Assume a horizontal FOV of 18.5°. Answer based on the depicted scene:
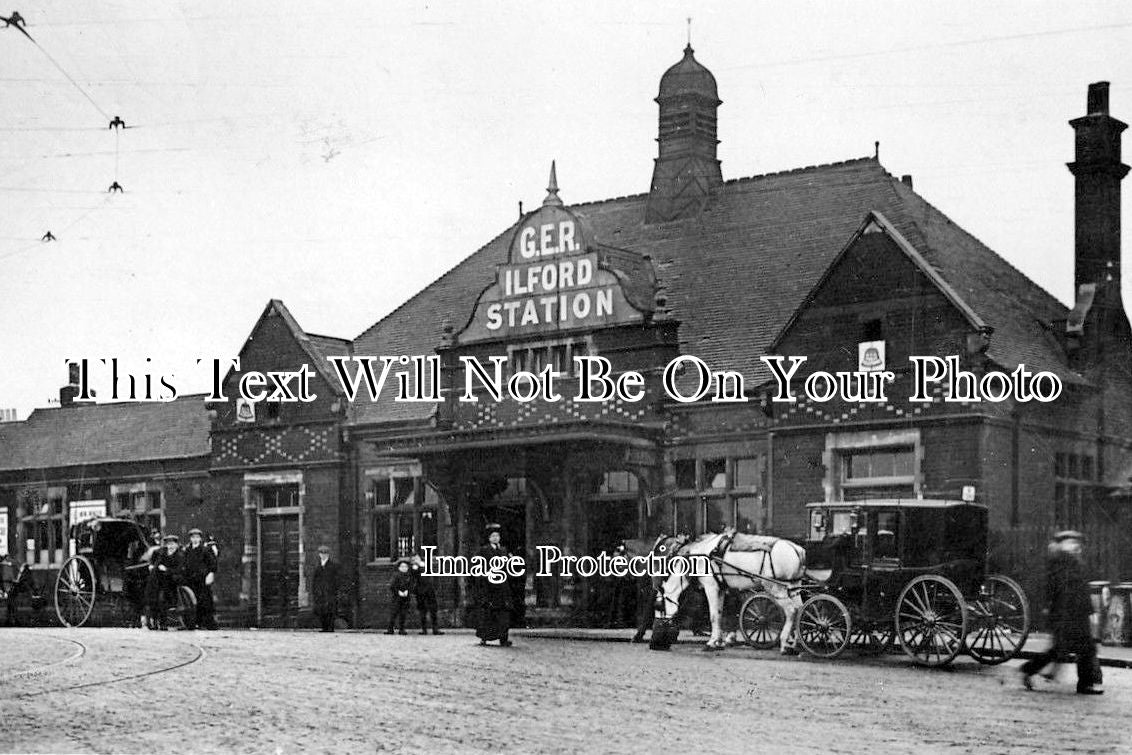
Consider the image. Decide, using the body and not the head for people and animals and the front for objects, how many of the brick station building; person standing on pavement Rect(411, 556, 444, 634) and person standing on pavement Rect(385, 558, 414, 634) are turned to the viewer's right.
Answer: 0

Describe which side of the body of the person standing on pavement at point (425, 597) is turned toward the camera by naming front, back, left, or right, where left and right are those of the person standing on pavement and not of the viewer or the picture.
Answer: front

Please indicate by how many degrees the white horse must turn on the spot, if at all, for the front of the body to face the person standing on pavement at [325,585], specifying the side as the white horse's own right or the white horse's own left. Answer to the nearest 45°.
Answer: approximately 45° to the white horse's own right

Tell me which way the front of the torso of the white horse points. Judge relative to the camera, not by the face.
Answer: to the viewer's left

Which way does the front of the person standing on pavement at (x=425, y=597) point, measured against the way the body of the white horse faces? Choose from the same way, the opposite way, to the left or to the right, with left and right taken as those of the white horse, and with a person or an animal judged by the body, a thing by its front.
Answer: to the left

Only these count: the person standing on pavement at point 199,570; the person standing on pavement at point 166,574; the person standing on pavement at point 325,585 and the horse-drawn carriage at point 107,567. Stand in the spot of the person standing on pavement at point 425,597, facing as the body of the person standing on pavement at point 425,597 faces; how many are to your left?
0

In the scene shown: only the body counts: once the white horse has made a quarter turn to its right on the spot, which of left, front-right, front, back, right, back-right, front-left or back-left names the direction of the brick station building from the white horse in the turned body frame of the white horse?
front

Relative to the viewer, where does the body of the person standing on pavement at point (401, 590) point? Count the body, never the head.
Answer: toward the camera

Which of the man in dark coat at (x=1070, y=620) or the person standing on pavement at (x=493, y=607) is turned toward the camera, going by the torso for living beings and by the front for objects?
the person standing on pavement

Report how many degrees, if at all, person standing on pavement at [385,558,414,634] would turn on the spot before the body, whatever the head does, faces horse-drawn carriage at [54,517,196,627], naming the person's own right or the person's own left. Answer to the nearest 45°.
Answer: approximately 135° to the person's own right

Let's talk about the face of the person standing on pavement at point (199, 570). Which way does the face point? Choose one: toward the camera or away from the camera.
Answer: toward the camera

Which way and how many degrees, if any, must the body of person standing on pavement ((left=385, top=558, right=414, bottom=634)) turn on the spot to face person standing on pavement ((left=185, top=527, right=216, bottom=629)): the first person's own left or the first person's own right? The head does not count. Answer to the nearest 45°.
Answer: approximately 90° to the first person's own right

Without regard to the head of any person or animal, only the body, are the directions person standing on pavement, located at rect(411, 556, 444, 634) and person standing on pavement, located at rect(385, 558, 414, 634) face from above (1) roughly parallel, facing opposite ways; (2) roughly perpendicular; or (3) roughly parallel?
roughly parallel

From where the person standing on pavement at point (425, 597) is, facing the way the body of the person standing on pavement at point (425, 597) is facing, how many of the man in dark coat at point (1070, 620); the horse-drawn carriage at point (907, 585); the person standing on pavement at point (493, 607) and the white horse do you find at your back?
0

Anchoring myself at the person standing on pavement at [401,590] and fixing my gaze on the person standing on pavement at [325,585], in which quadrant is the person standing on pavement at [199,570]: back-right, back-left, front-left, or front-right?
front-left

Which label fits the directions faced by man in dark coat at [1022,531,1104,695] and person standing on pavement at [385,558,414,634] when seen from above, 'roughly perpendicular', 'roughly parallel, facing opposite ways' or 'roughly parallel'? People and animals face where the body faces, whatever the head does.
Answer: roughly perpendicular

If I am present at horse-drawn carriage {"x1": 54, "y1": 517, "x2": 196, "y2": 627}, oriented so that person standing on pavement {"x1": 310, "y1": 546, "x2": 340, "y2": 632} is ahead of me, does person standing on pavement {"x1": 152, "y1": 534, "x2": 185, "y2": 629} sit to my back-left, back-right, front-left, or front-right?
front-right
